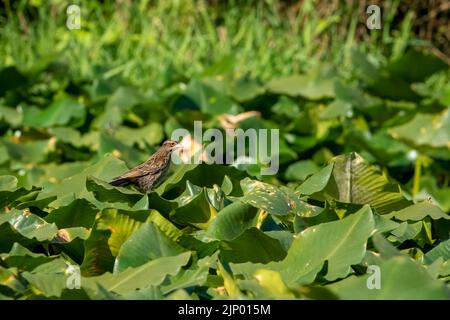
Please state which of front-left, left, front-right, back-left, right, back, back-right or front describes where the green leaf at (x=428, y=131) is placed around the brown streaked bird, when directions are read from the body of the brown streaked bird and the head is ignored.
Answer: front-left

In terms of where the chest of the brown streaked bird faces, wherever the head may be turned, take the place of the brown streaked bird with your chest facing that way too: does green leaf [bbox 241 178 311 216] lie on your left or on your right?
on your right

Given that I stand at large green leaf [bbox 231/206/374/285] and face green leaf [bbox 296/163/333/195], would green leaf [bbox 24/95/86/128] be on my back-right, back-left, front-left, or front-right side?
front-left

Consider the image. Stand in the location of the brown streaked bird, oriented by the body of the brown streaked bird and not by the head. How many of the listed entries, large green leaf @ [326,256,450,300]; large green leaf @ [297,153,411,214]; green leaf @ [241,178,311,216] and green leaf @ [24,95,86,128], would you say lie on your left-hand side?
1

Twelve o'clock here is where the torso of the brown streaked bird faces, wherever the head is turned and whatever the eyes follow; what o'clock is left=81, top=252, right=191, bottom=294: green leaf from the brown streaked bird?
The green leaf is roughly at 3 o'clock from the brown streaked bird.

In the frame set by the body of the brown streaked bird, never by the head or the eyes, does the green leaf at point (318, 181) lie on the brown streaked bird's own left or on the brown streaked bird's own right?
on the brown streaked bird's own right

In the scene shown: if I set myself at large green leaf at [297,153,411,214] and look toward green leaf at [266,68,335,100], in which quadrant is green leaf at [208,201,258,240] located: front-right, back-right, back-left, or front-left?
back-left

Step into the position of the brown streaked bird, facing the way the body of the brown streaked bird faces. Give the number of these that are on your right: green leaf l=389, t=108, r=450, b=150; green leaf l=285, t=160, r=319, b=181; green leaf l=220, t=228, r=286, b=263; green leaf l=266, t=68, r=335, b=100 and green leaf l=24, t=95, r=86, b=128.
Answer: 1

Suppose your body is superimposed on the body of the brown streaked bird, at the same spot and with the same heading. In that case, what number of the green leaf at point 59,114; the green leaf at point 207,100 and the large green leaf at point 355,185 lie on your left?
2

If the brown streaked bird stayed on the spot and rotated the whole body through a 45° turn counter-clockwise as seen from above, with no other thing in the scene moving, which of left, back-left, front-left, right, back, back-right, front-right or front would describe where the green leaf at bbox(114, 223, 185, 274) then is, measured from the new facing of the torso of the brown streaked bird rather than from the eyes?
back-right

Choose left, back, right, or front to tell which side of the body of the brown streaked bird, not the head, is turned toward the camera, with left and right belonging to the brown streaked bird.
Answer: right

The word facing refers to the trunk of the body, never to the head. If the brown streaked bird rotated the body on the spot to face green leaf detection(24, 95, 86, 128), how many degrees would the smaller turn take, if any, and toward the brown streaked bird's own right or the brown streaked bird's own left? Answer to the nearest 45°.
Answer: approximately 90° to the brown streaked bird's own left
